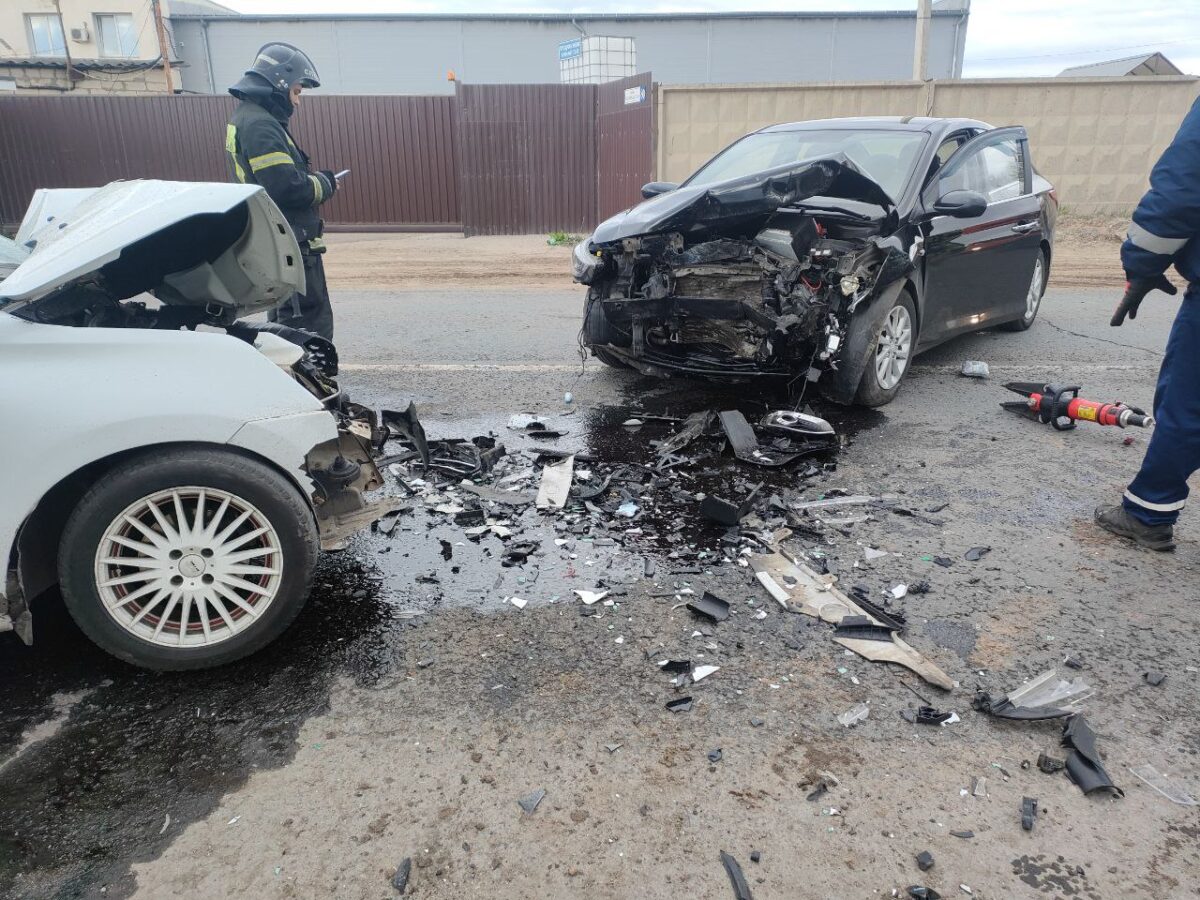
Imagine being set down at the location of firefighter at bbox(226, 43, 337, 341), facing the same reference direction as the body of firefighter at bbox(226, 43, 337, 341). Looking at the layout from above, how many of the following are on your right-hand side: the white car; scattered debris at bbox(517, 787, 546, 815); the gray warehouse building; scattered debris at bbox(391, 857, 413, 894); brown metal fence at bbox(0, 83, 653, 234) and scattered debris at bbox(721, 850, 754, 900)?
4

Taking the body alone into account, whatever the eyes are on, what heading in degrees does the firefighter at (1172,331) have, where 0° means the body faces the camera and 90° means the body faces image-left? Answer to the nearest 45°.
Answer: approximately 90°

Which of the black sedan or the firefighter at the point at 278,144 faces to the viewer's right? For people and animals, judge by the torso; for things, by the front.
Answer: the firefighter

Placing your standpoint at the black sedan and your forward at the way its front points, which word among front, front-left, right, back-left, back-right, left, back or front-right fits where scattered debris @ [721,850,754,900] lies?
front-left

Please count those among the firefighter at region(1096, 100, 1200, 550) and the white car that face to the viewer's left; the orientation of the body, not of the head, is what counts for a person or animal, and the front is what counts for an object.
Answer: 1

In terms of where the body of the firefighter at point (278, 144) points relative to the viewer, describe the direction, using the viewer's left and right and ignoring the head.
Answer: facing to the right of the viewer

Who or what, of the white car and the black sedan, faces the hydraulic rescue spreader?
the white car

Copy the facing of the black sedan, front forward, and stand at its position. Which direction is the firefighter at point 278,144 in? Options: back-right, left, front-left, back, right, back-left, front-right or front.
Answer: front-right

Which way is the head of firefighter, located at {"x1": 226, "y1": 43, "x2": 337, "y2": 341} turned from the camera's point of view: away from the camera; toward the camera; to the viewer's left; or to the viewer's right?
to the viewer's right

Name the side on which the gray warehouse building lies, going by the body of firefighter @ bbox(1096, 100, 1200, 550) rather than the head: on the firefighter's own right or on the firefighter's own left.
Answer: on the firefighter's own right

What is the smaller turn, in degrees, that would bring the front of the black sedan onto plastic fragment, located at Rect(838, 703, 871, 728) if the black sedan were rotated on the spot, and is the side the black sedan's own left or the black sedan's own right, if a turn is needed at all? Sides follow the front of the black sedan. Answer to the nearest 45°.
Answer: approximately 45° to the black sedan's own left

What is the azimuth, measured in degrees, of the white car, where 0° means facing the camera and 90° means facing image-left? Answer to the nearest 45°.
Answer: approximately 270°
